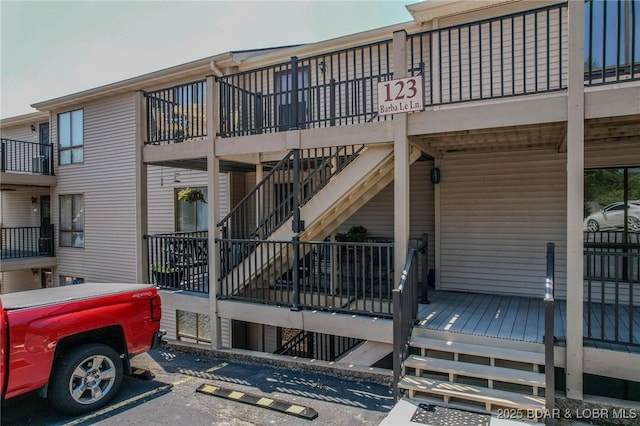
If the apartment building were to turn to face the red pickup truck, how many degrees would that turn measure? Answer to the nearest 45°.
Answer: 0° — it already faces it

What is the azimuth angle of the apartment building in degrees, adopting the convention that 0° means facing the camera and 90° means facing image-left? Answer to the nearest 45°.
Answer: approximately 45°

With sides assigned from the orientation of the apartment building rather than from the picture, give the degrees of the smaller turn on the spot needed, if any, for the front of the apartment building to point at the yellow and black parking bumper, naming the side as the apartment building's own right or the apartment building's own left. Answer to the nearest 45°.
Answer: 0° — it already faces it
